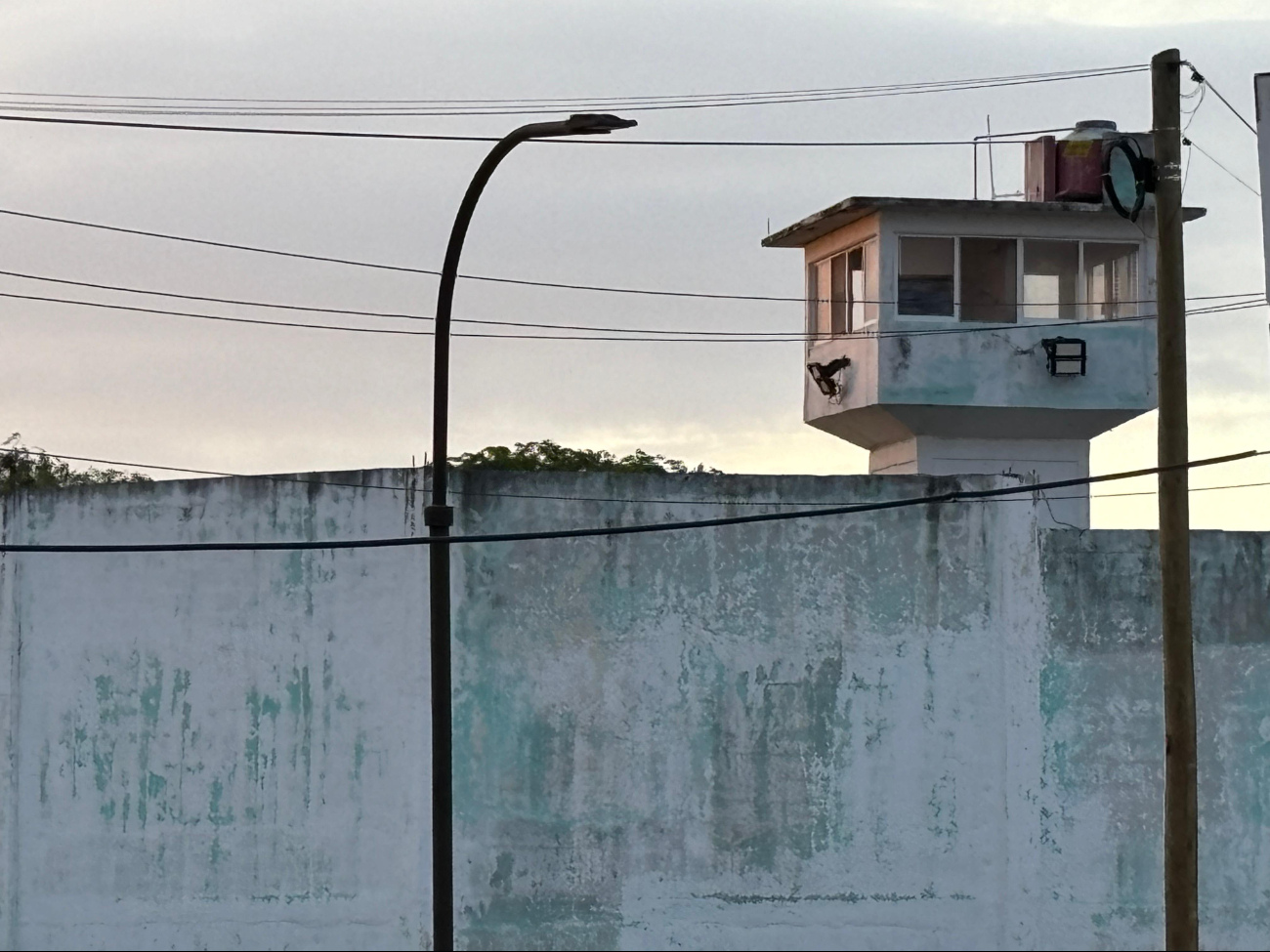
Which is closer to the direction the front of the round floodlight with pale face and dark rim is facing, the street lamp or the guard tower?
the street lamp

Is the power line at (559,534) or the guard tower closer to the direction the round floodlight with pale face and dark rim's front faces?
the power line

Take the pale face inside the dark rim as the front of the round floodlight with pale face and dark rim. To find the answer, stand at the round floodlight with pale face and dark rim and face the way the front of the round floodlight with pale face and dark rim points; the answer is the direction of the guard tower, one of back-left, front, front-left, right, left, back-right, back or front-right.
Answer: back-right

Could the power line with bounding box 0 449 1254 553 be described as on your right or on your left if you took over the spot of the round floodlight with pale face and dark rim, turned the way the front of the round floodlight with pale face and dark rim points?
on your right

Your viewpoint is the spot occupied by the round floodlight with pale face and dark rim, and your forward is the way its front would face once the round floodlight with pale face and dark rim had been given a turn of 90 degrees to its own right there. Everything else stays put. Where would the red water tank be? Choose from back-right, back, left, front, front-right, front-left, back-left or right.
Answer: front-right

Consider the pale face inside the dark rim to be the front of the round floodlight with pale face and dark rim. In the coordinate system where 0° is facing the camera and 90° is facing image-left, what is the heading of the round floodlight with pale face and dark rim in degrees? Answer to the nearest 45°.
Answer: approximately 45°
